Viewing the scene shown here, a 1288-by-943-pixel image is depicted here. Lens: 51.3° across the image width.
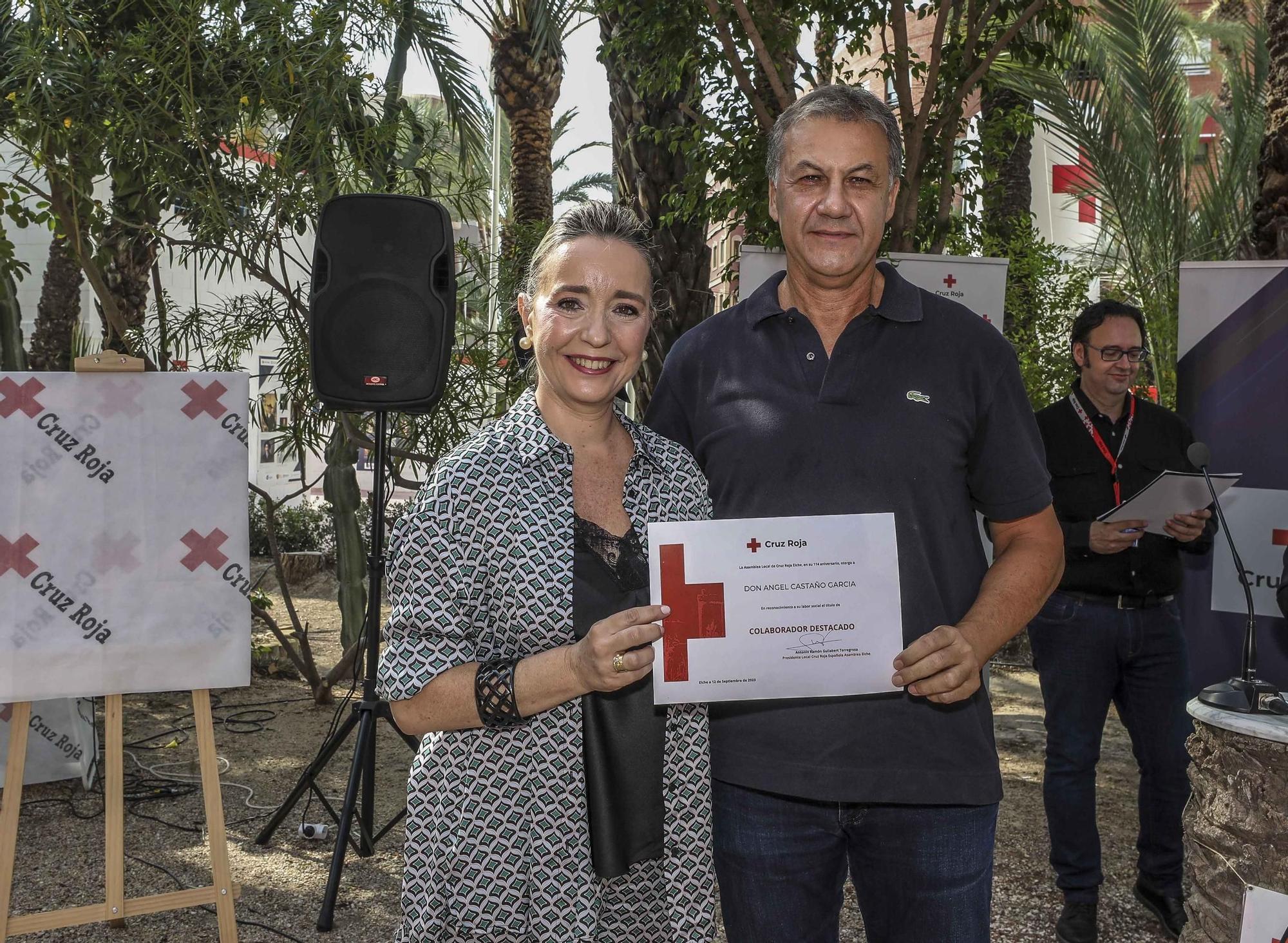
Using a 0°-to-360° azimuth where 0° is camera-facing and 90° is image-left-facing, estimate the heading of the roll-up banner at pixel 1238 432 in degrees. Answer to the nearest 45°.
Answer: approximately 0°

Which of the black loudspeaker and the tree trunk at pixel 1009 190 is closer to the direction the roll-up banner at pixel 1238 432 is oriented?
the black loudspeaker

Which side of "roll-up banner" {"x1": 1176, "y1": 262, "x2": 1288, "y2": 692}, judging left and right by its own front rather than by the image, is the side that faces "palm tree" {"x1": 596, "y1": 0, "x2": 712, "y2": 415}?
right

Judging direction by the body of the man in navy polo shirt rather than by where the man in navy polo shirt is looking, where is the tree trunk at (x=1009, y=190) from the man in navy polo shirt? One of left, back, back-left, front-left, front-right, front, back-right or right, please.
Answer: back

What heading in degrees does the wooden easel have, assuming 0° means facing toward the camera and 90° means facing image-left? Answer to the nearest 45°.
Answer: approximately 0°

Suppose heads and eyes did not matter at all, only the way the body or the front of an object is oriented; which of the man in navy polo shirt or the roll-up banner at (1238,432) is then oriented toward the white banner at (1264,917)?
the roll-up banner

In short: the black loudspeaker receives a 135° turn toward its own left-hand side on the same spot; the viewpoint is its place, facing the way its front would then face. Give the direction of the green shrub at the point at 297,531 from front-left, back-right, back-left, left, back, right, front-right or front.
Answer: front-left
